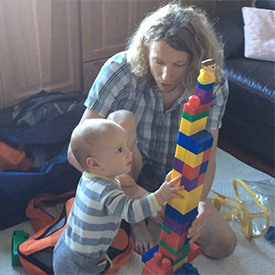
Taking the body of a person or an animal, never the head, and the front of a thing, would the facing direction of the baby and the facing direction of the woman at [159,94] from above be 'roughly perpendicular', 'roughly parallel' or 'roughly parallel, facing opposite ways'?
roughly perpendicular

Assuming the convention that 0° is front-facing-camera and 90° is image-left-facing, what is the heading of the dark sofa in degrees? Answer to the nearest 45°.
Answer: approximately 45°

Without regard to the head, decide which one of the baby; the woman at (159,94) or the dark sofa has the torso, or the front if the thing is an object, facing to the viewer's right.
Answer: the baby

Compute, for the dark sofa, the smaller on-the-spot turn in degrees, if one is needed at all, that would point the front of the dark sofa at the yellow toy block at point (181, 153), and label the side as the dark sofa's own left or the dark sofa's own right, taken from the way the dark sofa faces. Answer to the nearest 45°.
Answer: approximately 45° to the dark sofa's own left

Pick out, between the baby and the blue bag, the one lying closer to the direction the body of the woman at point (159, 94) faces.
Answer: the baby

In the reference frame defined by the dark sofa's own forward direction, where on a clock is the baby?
The baby is roughly at 11 o'clock from the dark sofa.

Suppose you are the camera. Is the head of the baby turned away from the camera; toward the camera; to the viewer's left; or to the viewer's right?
to the viewer's right

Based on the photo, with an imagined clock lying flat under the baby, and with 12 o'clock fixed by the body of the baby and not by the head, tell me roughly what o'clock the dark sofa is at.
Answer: The dark sofa is roughly at 10 o'clock from the baby.

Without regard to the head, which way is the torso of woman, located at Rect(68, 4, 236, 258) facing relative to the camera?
toward the camera

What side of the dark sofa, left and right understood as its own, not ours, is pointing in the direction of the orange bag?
front

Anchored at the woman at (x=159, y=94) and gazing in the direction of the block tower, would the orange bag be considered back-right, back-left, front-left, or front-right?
front-right

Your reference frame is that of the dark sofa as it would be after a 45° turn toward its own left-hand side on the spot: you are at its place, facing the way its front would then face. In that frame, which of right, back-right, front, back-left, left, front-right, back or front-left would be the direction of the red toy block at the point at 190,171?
front

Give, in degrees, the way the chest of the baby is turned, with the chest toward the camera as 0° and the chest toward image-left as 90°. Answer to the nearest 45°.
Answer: approximately 270°

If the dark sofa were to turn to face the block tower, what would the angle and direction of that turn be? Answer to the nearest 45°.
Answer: approximately 45° to its left
